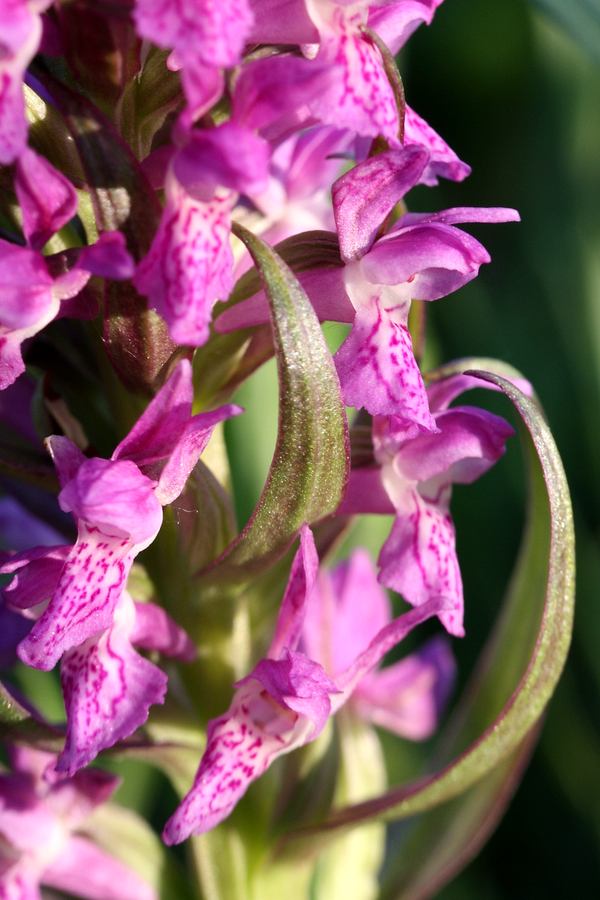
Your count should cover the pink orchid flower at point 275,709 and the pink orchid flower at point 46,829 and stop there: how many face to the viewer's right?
0

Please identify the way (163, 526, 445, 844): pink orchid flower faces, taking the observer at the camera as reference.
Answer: facing the viewer and to the left of the viewer
